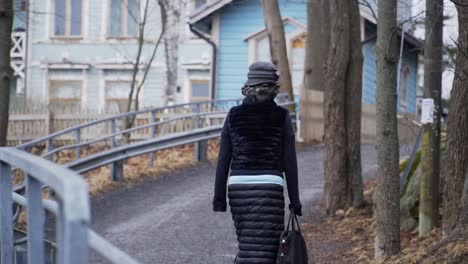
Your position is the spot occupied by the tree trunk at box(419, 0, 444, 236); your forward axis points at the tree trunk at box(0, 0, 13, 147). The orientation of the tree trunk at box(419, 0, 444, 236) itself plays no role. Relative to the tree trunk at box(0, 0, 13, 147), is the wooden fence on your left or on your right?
right

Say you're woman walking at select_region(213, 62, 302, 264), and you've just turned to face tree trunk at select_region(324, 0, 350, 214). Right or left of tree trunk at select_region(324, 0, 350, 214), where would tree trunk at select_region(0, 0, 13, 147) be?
left

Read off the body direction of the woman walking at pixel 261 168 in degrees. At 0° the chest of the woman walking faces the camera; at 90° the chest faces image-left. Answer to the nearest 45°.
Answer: approximately 180°

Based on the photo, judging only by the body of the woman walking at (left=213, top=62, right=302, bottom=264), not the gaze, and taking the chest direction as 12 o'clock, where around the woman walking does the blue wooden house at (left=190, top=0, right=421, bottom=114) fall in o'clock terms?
The blue wooden house is roughly at 12 o'clock from the woman walking.

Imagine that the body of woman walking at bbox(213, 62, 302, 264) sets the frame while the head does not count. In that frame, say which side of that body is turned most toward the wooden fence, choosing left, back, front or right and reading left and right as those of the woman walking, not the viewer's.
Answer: front

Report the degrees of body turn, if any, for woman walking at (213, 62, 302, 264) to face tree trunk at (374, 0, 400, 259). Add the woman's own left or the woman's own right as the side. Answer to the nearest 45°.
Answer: approximately 45° to the woman's own right

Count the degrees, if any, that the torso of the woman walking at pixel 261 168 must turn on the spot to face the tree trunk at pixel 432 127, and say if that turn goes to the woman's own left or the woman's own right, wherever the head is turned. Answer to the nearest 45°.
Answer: approximately 45° to the woman's own right

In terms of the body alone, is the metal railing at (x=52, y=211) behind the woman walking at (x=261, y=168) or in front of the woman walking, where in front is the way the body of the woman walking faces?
behind

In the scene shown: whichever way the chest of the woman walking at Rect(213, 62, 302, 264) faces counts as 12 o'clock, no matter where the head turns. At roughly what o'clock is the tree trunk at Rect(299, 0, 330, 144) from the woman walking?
The tree trunk is roughly at 12 o'clock from the woman walking.
